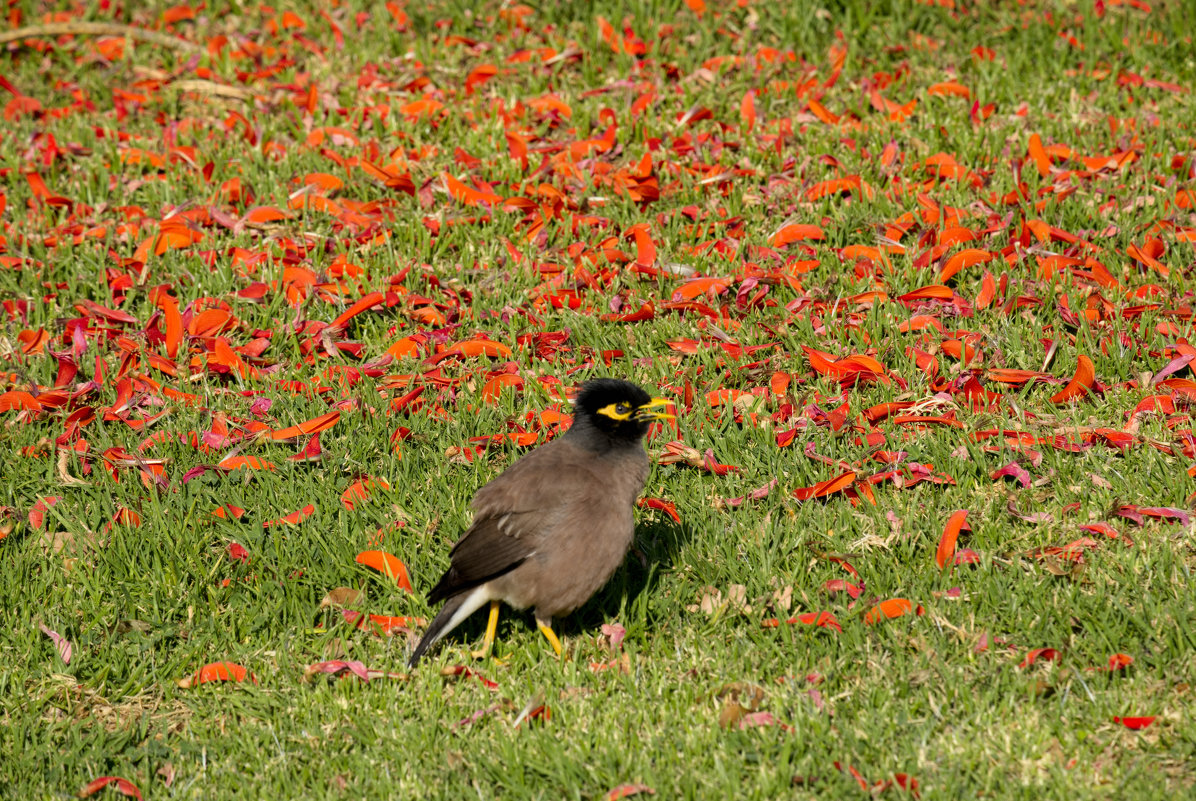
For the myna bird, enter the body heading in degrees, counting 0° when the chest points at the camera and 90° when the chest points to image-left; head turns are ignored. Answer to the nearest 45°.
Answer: approximately 270°
